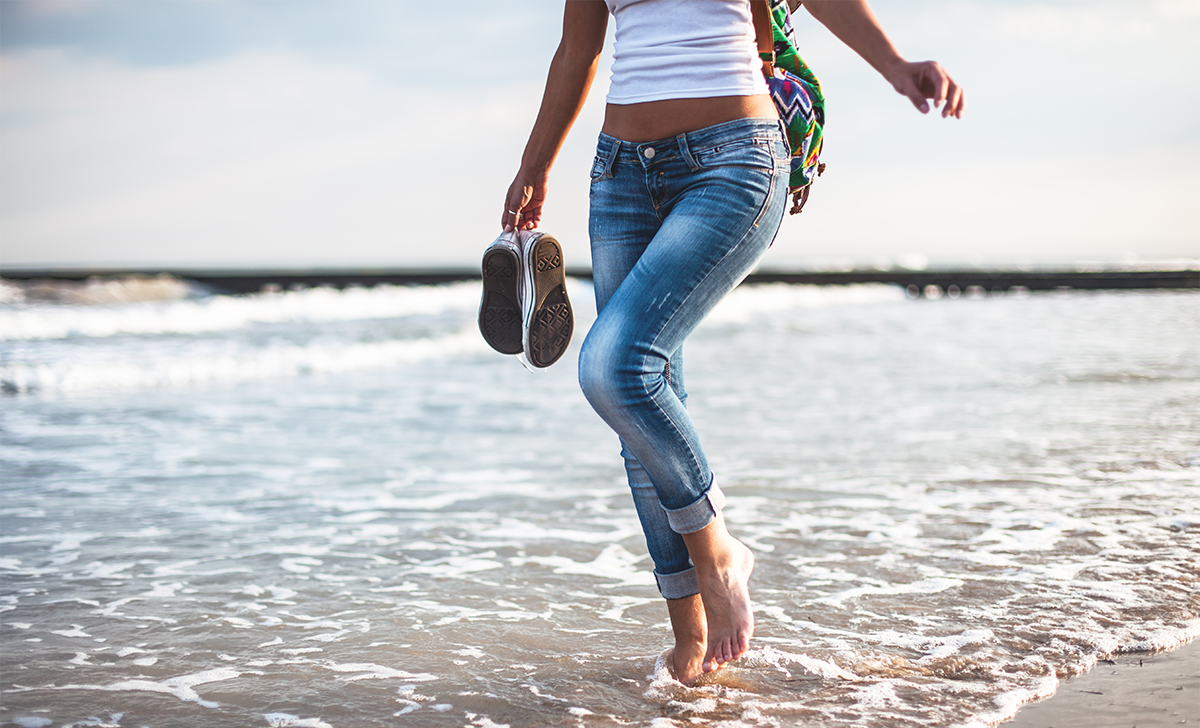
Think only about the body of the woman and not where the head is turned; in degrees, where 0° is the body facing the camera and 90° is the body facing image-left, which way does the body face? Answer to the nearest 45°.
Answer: approximately 45°
